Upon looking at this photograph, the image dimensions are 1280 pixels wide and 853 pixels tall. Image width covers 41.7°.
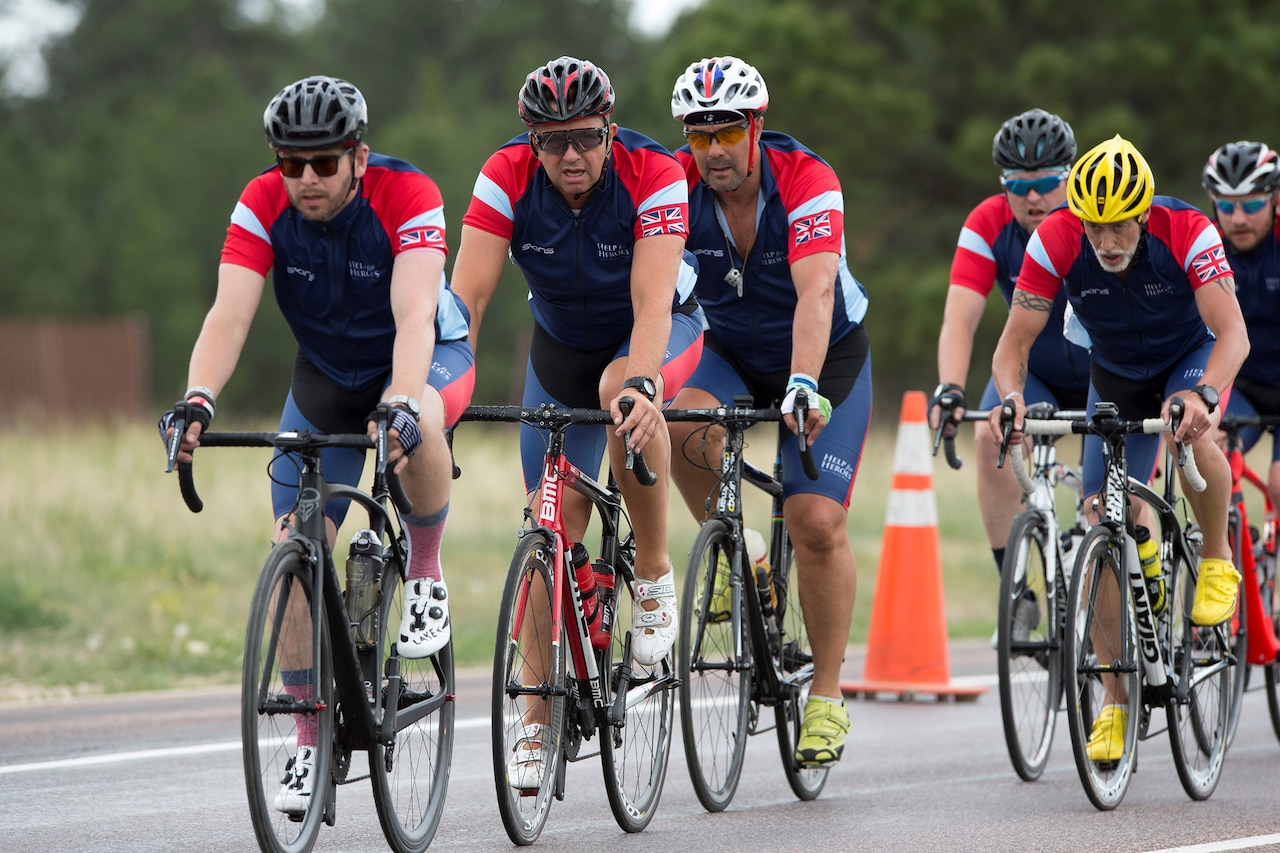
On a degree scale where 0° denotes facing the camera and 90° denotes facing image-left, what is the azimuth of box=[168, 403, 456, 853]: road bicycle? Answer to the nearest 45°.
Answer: approximately 45°

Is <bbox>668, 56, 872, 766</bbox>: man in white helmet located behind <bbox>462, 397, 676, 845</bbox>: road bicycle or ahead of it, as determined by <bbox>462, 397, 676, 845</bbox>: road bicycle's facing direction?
behind

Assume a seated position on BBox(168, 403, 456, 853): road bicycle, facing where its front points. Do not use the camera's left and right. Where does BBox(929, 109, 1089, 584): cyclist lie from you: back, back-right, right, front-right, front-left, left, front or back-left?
back

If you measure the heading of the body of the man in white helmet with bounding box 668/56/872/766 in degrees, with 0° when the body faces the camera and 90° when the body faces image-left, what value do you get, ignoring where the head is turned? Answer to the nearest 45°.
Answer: approximately 45°

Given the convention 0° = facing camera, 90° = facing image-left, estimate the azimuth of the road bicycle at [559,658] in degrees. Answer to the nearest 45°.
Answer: approximately 45°

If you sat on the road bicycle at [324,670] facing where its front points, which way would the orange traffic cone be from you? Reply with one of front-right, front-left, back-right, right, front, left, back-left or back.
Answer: back

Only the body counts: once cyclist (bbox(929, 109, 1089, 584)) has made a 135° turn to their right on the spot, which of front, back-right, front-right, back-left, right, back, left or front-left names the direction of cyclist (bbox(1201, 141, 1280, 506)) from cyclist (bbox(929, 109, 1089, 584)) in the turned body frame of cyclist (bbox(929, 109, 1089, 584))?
right

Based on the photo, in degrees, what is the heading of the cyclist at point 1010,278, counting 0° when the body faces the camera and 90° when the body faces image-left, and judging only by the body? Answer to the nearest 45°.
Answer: approximately 45°
